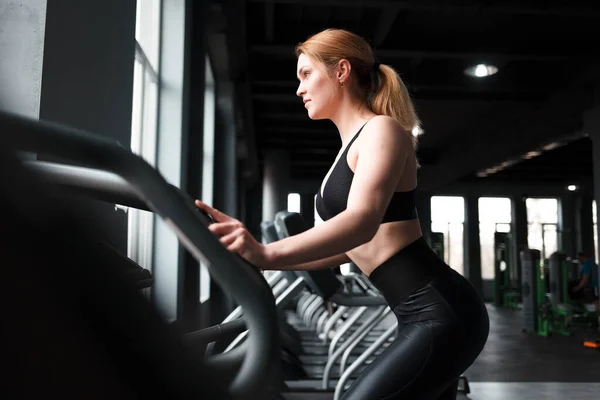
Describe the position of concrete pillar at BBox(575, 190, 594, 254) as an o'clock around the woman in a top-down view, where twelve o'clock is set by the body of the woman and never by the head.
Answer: The concrete pillar is roughly at 4 o'clock from the woman.

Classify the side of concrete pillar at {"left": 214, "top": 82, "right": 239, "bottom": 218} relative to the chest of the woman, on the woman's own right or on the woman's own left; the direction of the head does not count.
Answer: on the woman's own right

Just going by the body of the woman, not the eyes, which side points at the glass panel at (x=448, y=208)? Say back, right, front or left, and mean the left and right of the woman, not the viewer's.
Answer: right

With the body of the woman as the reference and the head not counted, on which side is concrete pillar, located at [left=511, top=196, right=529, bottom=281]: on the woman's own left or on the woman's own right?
on the woman's own right

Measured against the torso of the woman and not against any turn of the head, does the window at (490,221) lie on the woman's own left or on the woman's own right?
on the woman's own right

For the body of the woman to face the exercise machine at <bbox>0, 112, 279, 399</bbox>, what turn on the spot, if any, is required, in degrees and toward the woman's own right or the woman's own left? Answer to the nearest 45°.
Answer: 0° — they already face it

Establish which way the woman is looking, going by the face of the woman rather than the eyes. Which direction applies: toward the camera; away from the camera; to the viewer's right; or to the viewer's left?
to the viewer's left

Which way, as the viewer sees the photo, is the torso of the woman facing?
to the viewer's left

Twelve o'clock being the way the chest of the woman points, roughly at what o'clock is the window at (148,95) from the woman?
The window is roughly at 2 o'clock from the woman.

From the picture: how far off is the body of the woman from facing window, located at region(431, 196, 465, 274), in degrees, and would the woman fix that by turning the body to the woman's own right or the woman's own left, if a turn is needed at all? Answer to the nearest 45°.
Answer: approximately 90° to the woman's own right

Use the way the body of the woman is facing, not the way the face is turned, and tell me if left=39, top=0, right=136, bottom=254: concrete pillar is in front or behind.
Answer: in front

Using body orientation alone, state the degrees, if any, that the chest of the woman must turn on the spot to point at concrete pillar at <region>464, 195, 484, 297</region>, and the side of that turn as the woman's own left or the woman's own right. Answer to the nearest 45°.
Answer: approximately 90° to the woman's own right

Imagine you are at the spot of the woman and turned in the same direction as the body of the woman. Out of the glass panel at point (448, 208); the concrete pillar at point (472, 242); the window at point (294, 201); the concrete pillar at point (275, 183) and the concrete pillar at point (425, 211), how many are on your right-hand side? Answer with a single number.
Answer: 5

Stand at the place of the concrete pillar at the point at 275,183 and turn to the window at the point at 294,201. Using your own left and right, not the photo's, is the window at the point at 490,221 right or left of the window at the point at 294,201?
right
